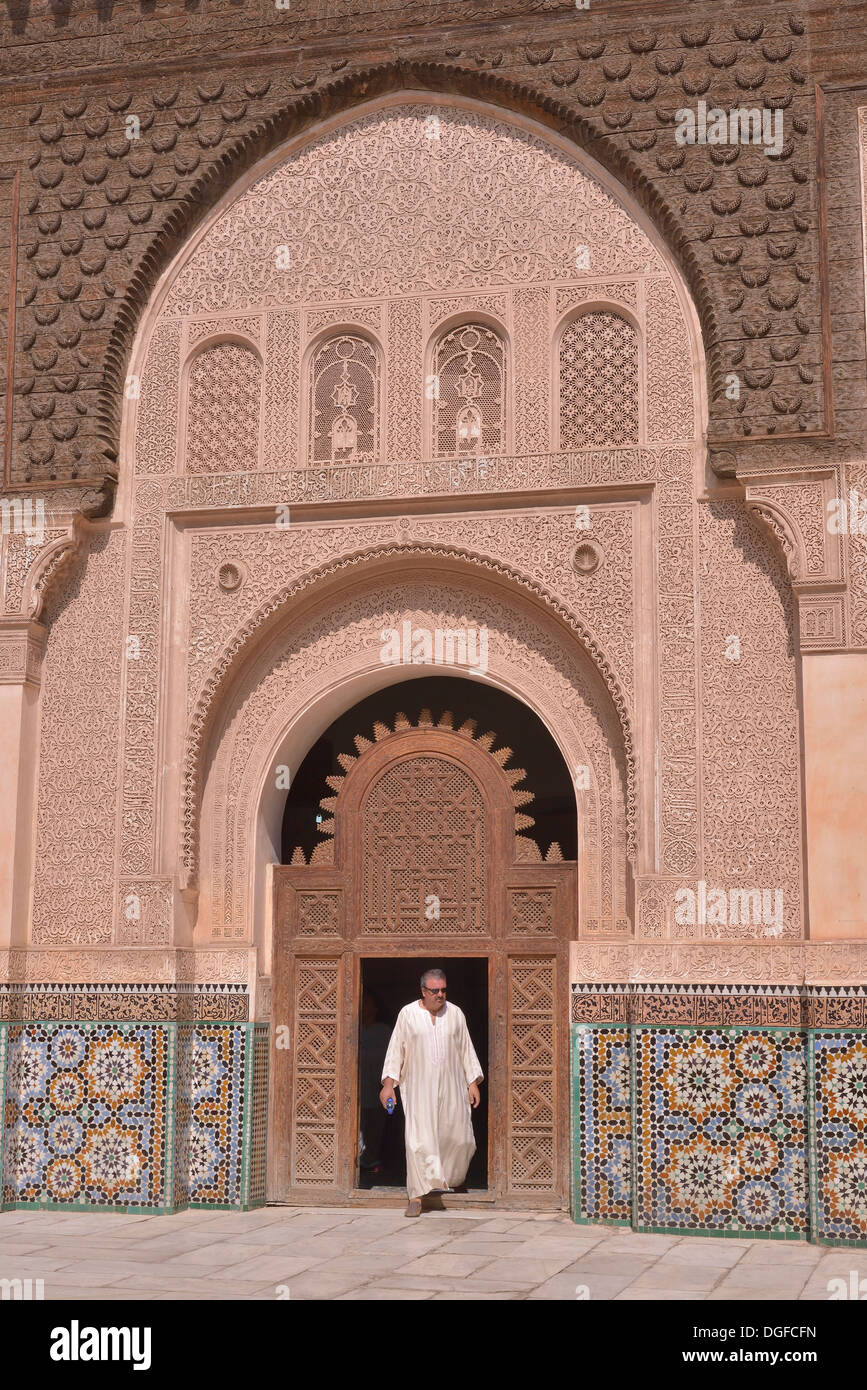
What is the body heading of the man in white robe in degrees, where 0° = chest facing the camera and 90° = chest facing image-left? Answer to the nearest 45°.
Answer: approximately 0°
